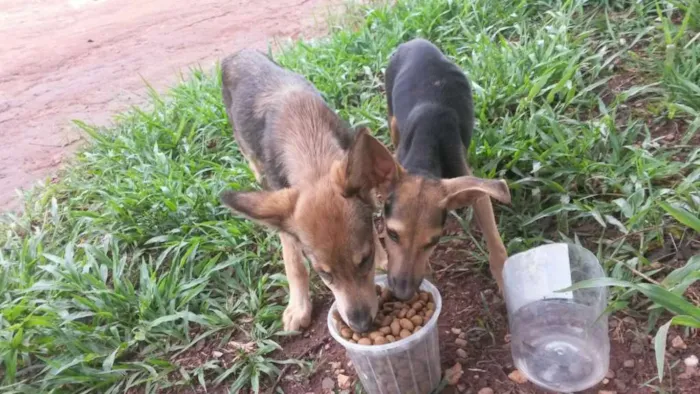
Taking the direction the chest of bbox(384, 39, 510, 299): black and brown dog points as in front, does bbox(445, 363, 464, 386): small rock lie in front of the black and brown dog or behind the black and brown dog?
in front

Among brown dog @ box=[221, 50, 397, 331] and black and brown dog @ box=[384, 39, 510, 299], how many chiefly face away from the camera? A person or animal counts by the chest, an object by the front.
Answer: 0

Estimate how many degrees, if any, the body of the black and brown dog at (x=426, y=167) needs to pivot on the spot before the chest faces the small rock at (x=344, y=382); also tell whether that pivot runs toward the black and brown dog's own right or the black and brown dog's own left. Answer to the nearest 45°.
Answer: approximately 45° to the black and brown dog's own right

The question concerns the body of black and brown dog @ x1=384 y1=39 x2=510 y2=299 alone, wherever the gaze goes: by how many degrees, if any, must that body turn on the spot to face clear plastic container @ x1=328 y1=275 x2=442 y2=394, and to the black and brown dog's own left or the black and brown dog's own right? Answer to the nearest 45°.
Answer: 0° — it already faces it

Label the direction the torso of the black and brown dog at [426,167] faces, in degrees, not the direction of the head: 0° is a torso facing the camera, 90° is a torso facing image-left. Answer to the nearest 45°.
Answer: approximately 0°

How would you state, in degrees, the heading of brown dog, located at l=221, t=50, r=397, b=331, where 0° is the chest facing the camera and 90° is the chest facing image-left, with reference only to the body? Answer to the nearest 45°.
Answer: approximately 315°

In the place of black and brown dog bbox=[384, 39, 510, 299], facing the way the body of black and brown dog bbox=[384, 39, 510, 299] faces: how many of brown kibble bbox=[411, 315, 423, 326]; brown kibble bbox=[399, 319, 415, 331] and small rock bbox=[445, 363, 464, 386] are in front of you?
3
